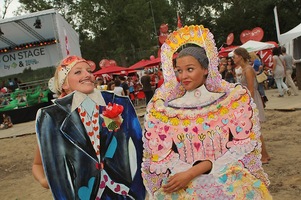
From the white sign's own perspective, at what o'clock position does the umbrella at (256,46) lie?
The umbrella is roughly at 10 o'clock from the white sign.

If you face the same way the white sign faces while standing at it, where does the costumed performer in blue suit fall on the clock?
The costumed performer in blue suit is roughly at 12 o'clock from the white sign.

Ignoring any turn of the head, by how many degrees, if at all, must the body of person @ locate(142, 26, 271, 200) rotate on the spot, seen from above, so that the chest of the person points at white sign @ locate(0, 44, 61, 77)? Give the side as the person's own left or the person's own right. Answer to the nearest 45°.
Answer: approximately 135° to the person's own right

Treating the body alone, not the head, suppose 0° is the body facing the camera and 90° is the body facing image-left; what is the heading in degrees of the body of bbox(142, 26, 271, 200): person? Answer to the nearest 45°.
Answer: approximately 0°

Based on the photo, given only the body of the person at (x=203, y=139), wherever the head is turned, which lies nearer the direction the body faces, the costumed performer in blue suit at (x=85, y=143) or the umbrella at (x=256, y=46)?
the costumed performer in blue suit

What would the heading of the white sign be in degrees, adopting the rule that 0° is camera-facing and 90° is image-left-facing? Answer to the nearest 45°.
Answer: approximately 0°

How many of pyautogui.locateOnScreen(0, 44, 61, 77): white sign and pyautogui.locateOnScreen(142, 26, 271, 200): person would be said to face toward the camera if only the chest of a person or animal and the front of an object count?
2

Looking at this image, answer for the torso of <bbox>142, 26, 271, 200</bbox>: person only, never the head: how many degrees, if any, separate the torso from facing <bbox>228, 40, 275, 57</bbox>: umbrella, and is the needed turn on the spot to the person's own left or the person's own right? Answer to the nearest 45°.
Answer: approximately 180°

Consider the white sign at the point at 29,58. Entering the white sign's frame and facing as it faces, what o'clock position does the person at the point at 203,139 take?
The person is roughly at 12 o'clock from the white sign.
